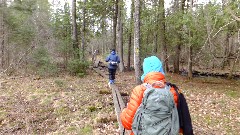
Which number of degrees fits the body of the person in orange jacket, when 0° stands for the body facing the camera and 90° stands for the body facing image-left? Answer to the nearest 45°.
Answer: approximately 180°

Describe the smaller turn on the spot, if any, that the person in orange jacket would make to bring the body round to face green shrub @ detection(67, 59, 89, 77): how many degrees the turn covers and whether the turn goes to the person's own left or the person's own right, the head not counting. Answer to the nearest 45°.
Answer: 0° — they already face it

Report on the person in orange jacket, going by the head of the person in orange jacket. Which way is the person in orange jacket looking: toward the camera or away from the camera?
away from the camera

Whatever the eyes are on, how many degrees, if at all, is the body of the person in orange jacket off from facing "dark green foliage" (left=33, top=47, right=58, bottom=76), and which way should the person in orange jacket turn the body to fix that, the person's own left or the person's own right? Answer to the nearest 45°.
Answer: approximately 45° to the person's own left
